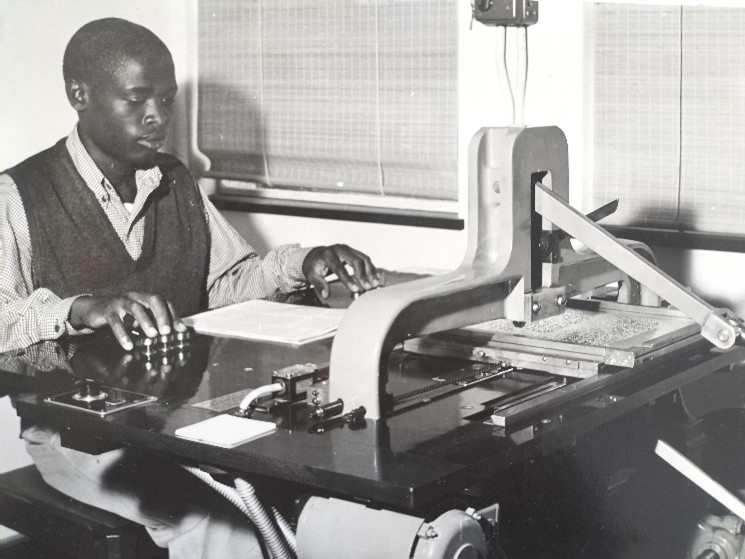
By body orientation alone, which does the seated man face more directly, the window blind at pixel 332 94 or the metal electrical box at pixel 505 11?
the metal electrical box

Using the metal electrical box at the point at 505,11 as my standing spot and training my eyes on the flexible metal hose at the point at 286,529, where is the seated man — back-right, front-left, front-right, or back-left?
front-right

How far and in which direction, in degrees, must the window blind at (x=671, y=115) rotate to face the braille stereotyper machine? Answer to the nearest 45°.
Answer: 0° — it already faces it

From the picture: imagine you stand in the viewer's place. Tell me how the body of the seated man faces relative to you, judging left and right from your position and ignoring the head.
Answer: facing the viewer and to the right of the viewer

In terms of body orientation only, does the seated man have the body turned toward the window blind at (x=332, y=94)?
no

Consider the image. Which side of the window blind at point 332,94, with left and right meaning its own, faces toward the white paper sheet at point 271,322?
front

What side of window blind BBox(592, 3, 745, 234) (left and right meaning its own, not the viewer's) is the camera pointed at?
front

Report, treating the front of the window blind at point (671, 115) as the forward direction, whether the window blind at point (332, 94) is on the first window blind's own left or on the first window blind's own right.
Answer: on the first window blind's own right

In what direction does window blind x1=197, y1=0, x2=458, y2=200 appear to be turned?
toward the camera

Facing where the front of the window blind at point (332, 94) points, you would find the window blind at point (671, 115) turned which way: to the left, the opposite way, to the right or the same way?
the same way

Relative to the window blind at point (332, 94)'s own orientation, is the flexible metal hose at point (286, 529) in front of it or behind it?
in front

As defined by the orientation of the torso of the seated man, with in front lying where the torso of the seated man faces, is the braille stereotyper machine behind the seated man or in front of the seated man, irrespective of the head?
in front

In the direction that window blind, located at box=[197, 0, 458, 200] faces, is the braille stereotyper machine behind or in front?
in front

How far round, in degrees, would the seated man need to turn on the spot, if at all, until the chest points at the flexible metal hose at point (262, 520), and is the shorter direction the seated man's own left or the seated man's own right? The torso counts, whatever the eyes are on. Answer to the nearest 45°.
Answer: approximately 45° to the seated man's own right

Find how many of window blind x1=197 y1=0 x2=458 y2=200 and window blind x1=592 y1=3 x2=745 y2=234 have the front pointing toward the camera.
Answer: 2
